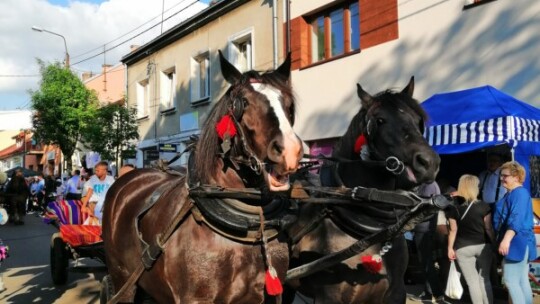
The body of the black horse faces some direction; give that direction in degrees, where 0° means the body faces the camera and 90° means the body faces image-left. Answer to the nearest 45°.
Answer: approximately 315°

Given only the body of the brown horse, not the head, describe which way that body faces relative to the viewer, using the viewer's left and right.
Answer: facing the viewer and to the right of the viewer

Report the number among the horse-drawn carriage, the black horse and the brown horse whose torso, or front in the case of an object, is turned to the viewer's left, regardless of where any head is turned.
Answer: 0

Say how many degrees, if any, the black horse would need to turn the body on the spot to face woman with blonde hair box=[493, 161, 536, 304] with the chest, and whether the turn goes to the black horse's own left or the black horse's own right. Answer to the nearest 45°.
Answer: approximately 90° to the black horse's own left

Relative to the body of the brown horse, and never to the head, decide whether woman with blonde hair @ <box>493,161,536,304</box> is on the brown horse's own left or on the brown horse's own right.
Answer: on the brown horse's own left

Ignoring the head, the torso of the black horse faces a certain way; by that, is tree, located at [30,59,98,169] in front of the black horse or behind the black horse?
behind

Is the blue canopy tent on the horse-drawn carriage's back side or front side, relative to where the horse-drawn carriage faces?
on the front side

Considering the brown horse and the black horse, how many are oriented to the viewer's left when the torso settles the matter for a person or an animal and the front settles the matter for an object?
0
